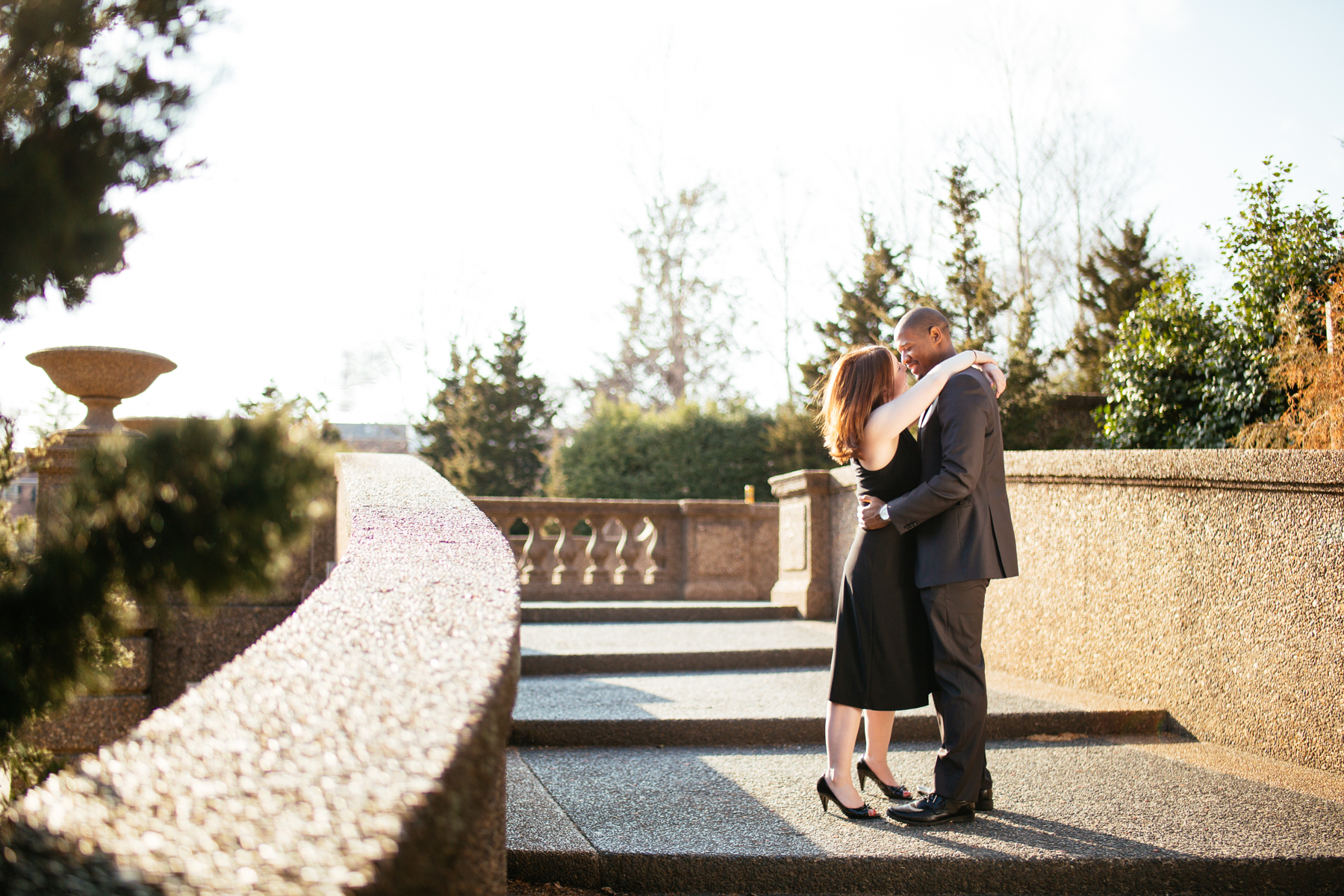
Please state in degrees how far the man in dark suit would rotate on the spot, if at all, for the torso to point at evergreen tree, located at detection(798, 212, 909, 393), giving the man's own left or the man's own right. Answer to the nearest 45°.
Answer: approximately 90° to the man's own right

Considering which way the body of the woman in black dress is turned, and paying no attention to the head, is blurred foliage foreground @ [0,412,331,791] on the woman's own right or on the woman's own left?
on the woman's own right

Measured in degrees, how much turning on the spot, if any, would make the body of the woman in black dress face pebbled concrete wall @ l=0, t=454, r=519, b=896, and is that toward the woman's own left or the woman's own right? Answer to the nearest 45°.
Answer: approximately 90° to the woman's own right

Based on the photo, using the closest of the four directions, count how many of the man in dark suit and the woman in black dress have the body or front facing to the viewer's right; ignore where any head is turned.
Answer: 1

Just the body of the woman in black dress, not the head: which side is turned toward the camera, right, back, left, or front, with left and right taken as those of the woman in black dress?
right

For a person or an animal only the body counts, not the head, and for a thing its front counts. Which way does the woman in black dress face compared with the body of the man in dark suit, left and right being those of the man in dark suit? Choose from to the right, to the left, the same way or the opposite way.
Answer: the opposite way

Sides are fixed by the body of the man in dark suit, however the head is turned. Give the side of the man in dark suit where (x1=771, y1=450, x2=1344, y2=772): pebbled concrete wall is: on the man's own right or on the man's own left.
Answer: on the man's own right

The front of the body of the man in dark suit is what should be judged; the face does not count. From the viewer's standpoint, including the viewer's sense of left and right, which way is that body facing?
facing to the left of the viewer
